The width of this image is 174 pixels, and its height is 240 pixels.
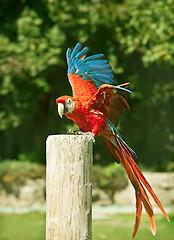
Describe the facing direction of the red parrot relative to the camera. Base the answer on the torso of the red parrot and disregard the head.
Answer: to the viewer's left
